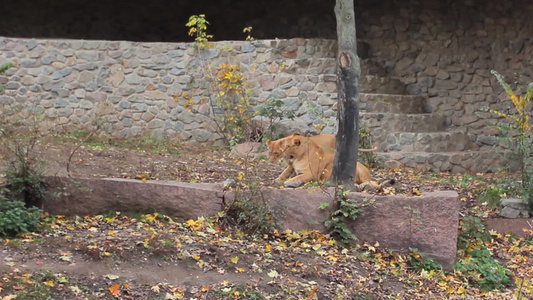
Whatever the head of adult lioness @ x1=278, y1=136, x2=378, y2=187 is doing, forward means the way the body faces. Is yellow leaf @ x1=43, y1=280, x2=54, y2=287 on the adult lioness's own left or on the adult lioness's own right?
on the adult lioness's own left

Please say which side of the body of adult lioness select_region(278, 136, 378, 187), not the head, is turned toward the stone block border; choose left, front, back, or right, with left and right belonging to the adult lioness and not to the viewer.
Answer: left

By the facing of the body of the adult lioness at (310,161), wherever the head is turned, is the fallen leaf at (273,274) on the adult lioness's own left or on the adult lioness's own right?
on the adult lioness's own left

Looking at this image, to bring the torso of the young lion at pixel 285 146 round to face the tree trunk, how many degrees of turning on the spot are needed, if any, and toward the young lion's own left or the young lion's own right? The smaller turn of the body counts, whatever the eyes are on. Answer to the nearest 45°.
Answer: approximately 135° to the young lion's own left

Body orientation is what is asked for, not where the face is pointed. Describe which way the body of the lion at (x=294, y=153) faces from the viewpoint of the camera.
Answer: to the viewer's left

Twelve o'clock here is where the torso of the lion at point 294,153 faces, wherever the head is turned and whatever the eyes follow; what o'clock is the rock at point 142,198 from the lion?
The rock is roughly at 11 o'clock from the lion.

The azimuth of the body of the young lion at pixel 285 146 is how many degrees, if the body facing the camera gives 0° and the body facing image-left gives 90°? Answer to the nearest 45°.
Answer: approximately 90°

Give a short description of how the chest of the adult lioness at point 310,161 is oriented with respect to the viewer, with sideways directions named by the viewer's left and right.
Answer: facing to the left of the viewer

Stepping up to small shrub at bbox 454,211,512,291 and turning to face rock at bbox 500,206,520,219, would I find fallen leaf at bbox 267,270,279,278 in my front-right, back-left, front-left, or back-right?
back-left

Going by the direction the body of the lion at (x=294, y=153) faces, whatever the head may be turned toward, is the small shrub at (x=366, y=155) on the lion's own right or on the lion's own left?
on the lion's own right
